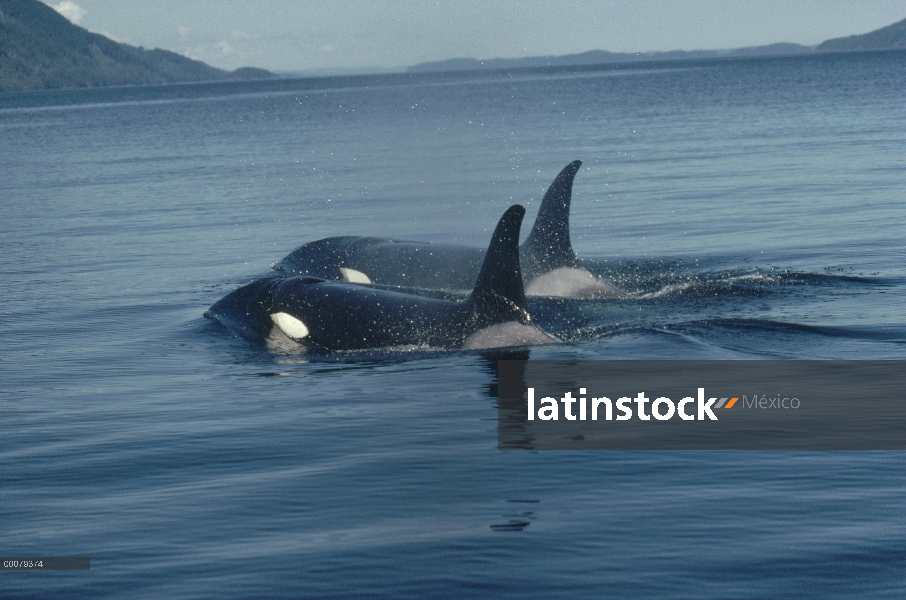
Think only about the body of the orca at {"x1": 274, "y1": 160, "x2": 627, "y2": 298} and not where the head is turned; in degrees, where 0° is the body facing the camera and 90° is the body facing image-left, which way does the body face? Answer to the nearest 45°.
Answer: approximately 90°

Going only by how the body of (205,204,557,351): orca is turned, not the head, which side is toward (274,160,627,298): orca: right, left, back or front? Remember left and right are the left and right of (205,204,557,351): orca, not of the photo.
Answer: right

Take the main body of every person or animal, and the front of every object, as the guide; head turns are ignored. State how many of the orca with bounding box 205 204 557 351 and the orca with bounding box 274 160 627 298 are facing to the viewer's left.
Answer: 2

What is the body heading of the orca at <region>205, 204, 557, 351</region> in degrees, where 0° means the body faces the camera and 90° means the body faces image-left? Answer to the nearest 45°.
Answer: approximately 90°

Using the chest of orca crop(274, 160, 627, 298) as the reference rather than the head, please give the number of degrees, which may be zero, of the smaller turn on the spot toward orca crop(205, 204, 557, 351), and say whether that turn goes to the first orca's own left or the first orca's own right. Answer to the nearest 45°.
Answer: approximately 90° to the first orca's own left
